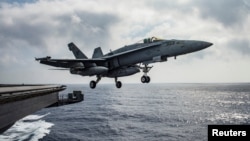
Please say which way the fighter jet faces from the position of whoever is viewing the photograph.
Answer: facing the viewer and to the right of the viewer
